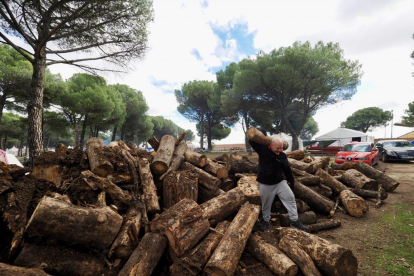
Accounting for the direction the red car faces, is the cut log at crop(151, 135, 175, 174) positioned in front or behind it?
in front

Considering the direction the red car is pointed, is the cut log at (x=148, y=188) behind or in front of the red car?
in front

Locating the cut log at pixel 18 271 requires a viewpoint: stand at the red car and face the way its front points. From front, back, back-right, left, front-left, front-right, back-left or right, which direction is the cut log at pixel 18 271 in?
front-left

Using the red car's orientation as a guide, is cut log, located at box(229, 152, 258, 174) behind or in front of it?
in front

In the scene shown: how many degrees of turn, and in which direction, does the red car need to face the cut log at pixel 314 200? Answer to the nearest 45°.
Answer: approximately 45° to its left

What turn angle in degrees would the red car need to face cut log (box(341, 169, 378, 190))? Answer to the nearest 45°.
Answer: approximately 45° to its left

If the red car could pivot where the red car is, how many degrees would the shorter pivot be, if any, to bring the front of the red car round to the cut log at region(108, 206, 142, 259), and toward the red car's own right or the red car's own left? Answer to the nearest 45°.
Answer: approximately 45° to the red car's own left

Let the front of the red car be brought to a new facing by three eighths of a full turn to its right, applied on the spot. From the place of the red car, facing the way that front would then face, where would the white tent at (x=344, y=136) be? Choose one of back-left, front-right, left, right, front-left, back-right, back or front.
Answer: front

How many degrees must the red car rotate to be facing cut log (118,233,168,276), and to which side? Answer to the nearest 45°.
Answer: approximately 45° to its left

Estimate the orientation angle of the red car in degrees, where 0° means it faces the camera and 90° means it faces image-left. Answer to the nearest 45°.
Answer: approximately 45°

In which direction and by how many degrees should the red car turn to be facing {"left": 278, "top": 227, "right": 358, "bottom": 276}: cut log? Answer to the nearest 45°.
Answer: approximately 45° to its left

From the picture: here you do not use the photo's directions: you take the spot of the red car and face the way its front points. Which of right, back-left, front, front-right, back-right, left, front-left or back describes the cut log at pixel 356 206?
front-left
